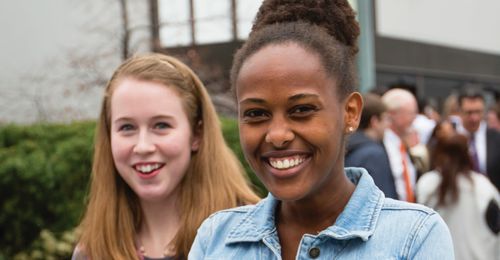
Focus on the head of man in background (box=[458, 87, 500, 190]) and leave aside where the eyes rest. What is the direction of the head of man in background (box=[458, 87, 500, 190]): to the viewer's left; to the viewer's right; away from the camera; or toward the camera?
toward the camera

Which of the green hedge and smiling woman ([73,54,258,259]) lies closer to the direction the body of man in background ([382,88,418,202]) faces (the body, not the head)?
the smiling woman

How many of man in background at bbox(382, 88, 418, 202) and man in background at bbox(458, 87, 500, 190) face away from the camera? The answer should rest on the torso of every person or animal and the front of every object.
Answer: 0

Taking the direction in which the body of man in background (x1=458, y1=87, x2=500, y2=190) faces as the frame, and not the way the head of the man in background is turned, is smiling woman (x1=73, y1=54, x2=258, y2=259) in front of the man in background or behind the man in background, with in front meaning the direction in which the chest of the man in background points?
in front

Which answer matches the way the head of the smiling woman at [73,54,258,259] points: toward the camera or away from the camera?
toward the camera

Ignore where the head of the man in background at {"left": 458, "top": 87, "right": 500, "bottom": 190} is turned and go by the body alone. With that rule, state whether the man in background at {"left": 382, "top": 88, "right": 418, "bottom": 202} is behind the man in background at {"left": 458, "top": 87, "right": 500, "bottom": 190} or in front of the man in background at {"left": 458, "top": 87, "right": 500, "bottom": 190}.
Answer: in front

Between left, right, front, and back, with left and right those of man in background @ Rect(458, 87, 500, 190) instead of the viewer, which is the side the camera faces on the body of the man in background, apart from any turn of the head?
front

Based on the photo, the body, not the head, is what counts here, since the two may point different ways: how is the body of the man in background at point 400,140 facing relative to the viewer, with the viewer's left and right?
facing the viewer and to the right of the viewer

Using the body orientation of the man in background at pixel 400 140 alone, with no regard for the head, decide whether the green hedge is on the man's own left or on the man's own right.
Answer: on the man's own right

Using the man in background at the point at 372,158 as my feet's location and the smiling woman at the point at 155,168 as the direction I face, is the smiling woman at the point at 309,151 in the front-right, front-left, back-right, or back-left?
front-left

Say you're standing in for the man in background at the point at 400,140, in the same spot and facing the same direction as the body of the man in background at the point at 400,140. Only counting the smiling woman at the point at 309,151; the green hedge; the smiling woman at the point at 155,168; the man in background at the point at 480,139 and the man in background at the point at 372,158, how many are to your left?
1

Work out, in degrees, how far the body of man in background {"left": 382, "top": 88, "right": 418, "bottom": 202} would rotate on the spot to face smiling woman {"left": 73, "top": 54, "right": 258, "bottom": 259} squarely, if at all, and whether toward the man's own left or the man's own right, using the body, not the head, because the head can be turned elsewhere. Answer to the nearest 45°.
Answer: approximately 45° to the man's own right
